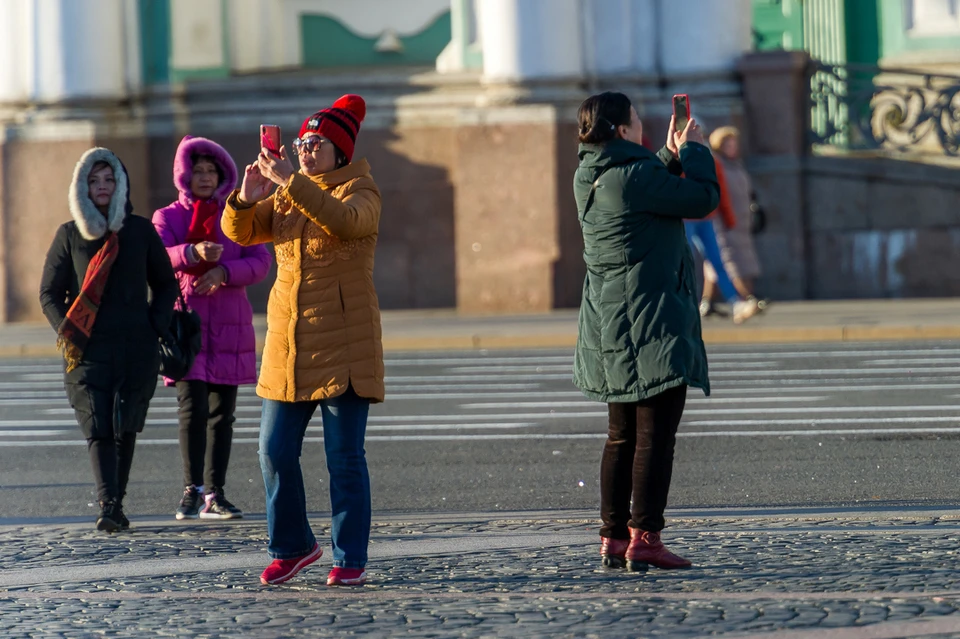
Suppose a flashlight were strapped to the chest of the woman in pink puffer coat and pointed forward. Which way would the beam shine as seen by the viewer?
toward the camera

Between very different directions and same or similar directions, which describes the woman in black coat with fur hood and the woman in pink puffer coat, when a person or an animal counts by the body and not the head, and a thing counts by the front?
same or similar directions

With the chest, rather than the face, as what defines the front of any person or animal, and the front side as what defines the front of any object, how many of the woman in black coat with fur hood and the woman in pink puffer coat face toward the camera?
2

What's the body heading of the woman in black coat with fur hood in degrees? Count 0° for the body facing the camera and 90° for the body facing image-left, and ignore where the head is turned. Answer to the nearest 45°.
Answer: approximately 0°

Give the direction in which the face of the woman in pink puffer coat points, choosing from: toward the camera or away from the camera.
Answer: toward the camera

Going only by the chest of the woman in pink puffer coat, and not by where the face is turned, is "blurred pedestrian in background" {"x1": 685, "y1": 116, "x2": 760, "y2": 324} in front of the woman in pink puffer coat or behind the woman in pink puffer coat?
behind

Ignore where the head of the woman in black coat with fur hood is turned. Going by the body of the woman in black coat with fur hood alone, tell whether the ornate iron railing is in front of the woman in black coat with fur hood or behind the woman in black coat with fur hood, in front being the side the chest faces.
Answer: behind

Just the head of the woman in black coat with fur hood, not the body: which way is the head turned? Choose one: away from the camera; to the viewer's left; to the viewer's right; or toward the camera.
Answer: toward the camera

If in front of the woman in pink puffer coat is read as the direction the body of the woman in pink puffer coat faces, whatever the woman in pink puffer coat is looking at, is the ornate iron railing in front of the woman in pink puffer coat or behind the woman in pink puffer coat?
behind
